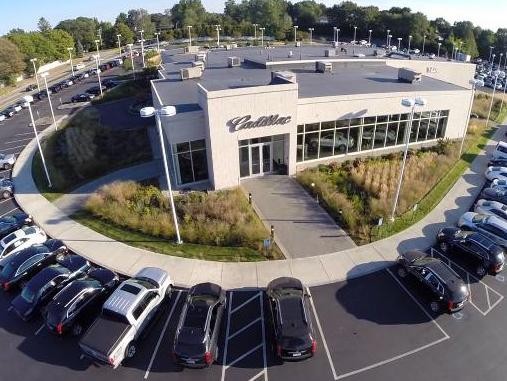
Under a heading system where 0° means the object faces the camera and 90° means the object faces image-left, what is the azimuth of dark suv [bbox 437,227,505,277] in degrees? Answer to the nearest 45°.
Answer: approximately 135°

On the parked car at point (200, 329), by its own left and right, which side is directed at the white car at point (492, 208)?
right

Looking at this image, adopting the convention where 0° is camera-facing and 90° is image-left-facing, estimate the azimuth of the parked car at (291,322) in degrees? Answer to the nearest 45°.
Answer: approximately 180°

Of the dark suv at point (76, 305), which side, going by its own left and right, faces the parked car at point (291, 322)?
right

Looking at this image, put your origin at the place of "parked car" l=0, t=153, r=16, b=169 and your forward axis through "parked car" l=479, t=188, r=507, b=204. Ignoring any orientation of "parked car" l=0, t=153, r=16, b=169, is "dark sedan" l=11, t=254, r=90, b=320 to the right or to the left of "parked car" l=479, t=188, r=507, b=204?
right

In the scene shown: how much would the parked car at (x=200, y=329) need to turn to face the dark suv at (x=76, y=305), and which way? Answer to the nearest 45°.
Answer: approximately 45° to its left

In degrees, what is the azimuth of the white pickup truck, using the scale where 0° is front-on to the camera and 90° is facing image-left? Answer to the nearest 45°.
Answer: approximately 225°

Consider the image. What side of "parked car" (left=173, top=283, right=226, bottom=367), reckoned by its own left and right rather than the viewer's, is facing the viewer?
back

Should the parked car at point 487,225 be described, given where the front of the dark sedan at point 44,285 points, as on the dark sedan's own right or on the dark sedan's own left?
on the dark sedan's own right

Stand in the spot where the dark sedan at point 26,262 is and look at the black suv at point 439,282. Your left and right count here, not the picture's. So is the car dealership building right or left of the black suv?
left
